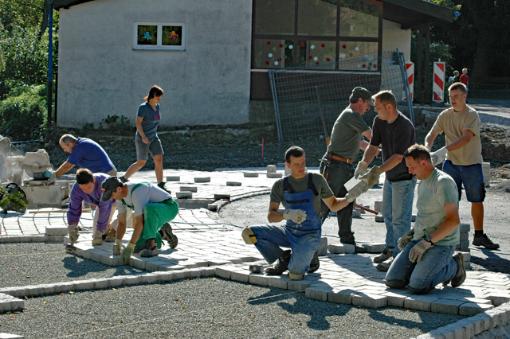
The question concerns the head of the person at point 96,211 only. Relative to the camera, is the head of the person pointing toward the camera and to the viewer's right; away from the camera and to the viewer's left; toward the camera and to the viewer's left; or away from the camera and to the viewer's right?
toward the camera and to the viewer's left

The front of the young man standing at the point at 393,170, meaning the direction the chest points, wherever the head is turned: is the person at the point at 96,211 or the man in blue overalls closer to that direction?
the man in blue overalls

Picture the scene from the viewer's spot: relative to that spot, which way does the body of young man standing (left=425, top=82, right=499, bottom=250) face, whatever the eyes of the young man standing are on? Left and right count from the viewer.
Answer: facing the viewer and to the left of the viewer

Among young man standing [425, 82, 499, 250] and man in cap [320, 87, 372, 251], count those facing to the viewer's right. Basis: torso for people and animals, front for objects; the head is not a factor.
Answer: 1

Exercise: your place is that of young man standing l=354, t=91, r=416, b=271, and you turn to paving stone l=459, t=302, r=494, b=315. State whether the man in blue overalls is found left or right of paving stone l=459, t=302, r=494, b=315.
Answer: right

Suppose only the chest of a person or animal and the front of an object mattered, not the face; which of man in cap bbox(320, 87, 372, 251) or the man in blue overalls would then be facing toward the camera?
the man in blue overalls

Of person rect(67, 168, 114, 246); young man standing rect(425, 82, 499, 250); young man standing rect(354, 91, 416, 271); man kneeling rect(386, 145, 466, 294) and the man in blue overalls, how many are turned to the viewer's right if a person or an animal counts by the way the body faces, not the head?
0

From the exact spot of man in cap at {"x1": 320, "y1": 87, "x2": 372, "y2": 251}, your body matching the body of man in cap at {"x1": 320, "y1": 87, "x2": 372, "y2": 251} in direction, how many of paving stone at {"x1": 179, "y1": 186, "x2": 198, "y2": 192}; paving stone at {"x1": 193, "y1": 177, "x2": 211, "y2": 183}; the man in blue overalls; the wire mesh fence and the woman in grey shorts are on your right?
1

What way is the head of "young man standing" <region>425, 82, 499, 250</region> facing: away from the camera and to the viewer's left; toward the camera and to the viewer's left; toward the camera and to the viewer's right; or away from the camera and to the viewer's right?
toward the camera and to the viewer's left

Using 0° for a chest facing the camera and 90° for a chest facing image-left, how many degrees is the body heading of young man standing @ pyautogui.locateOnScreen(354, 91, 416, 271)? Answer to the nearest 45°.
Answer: approximately 45°

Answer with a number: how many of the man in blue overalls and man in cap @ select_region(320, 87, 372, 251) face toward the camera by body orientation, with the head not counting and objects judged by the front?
1

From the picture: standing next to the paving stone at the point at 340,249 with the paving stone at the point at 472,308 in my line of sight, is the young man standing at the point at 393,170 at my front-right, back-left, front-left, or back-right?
front-left

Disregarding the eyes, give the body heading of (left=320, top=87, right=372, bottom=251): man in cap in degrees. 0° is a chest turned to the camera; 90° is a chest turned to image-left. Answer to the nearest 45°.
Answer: approximately 270°

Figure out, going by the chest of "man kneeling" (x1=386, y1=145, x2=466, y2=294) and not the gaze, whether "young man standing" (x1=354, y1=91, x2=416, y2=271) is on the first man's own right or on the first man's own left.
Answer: on the first man's own right
